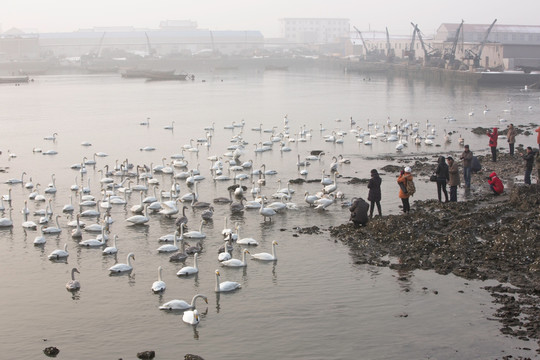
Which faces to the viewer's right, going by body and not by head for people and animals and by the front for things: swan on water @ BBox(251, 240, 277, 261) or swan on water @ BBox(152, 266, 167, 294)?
swan on water @ BBox(251, 240, 277, 261)

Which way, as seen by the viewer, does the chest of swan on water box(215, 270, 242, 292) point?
to the viewer's left

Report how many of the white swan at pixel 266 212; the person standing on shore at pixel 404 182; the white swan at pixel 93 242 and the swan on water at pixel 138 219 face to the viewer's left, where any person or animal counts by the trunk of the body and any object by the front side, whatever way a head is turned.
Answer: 2

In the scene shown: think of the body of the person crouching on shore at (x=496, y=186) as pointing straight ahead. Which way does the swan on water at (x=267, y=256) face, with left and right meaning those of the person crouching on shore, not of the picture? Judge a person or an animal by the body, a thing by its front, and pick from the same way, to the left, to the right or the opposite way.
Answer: the opposite way

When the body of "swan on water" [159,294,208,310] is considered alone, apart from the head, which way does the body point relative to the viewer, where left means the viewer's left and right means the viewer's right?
facing to the right of the viewer

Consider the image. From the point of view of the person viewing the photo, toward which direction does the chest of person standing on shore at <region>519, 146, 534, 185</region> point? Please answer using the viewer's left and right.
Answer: facing to the left of the viewer

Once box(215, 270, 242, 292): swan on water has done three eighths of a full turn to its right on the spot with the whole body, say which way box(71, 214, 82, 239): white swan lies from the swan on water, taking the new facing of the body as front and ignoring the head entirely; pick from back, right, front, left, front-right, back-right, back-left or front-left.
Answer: left

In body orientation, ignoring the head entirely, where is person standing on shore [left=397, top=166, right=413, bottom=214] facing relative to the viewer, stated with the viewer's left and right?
facing to the left of the viewer

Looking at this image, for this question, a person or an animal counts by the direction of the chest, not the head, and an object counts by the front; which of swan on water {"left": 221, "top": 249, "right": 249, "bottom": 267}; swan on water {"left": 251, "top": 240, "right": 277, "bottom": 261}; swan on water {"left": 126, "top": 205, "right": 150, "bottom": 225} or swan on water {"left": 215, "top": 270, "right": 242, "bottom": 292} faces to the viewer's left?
swan on water {"left": 215, "top": 270, "right": 242, "bottom": 292}

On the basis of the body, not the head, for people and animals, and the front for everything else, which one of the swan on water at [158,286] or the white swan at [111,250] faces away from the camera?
the swan on water

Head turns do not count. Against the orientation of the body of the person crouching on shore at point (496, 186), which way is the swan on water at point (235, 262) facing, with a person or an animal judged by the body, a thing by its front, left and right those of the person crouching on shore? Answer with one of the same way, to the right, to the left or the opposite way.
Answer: the opposite way

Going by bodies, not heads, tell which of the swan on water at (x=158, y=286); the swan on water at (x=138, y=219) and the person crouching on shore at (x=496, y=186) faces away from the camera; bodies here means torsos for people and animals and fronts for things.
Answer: the swan on water at (x=158, y=286)
